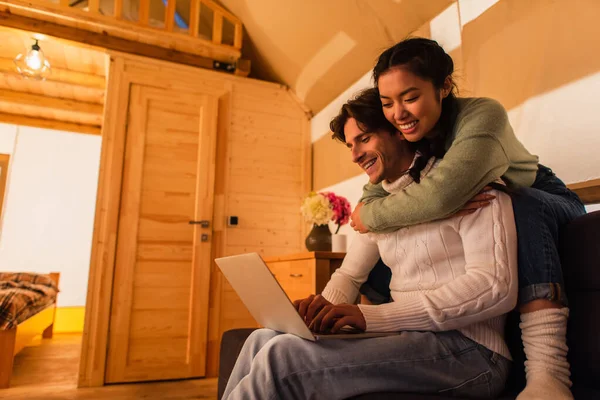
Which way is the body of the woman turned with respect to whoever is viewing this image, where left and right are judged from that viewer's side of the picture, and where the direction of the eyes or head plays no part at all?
facing the viewer and to the left of the viewer

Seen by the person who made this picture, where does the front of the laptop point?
facing away from the viewer and to the right of the viewer

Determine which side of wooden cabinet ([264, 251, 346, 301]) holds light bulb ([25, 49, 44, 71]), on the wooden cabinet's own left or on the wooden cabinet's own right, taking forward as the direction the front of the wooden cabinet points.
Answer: on the wooden cabinet's own right

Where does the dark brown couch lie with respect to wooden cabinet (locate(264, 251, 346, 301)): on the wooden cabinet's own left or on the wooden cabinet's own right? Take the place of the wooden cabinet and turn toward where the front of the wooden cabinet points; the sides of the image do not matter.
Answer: on the wooden cabinet's own left

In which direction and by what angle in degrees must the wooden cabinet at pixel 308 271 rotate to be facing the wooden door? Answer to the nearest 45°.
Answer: approximately 90° to its right

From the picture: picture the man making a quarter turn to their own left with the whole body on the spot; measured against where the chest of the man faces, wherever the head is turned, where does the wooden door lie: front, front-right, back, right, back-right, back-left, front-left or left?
back

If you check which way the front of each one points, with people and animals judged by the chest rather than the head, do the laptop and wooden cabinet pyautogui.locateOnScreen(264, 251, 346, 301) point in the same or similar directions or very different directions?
very different directions

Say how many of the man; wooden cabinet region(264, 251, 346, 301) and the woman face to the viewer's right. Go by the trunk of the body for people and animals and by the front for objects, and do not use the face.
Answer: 0

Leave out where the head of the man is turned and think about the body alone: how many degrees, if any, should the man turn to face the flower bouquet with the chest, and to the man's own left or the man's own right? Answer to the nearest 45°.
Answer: approximately 135° to the man's own right

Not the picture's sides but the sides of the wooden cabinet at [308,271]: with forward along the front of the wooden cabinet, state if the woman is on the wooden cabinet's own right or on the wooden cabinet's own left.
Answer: on the wooden cabinet's own left

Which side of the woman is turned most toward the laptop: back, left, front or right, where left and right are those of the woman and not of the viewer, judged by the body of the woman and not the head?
front

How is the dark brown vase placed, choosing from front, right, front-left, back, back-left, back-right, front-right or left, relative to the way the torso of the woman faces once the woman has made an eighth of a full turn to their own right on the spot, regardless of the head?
front-right

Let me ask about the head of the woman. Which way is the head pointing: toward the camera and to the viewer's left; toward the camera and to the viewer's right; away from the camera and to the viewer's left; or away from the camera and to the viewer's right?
toward the camera and to the viewer's left

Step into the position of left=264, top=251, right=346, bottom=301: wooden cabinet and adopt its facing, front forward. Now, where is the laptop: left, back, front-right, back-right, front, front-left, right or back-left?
front-left
